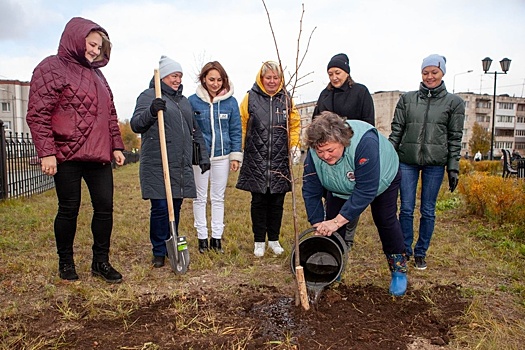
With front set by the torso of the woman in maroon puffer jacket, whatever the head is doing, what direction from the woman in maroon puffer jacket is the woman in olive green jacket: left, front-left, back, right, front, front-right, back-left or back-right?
front-left

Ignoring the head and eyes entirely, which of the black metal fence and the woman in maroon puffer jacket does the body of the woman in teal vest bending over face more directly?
the woman in maroon puffer jacket

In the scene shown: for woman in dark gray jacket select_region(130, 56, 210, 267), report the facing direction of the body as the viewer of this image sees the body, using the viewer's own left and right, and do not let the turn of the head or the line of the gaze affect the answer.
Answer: facing the viewer and to the right of the viewer

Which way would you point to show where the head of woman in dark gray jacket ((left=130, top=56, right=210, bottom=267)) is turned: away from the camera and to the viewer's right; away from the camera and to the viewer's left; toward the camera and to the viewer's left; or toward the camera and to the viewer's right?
toward the camera and to the viewer's right

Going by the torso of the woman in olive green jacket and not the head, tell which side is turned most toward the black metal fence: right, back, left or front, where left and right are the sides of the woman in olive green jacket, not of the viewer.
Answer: right

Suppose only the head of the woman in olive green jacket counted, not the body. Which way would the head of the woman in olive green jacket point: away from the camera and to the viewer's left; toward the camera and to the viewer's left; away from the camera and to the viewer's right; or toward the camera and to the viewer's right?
toward the camera and to the viewer's left

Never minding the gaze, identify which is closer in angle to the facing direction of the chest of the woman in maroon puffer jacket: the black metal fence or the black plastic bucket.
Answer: the black plastic bucket

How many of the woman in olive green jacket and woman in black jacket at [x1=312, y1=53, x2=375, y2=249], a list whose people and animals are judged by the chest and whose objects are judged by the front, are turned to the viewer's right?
0

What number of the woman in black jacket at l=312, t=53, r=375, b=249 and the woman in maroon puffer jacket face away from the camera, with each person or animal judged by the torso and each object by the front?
0

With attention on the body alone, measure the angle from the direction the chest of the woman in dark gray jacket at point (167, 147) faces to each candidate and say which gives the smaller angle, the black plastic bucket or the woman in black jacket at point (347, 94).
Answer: the black plastic bucket

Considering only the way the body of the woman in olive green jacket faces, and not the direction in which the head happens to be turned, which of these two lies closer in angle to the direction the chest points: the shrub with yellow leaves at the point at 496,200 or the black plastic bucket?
the black plastic bucket

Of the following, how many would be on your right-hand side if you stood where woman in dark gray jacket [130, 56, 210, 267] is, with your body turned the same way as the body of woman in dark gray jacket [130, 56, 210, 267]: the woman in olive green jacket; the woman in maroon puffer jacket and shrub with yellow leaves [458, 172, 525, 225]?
1

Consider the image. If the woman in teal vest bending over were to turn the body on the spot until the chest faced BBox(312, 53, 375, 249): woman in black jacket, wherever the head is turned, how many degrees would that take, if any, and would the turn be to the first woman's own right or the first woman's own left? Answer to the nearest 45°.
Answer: approximately 135° to the first woman's own right

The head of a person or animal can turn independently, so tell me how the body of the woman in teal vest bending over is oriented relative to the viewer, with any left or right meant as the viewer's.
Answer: facing the viewer and to the left of the viewer

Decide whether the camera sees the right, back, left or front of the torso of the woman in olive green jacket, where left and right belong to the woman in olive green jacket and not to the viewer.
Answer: front
